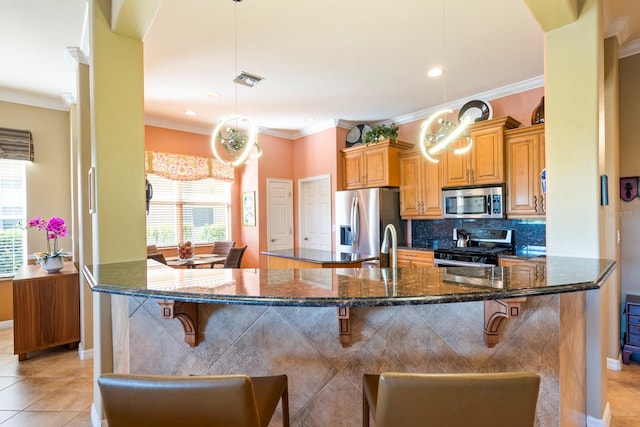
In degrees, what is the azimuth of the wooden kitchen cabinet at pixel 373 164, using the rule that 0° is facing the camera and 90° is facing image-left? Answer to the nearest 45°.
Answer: approximately 45°

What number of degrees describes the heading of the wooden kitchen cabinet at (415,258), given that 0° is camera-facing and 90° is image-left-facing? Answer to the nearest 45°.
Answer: approximately 0°

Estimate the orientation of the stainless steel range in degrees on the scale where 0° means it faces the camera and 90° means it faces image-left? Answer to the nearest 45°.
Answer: approximately 45°

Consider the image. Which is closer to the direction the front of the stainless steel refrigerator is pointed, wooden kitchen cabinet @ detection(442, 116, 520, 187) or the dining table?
the dining table

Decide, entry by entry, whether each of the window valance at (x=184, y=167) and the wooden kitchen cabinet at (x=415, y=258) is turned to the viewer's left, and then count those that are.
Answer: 0
